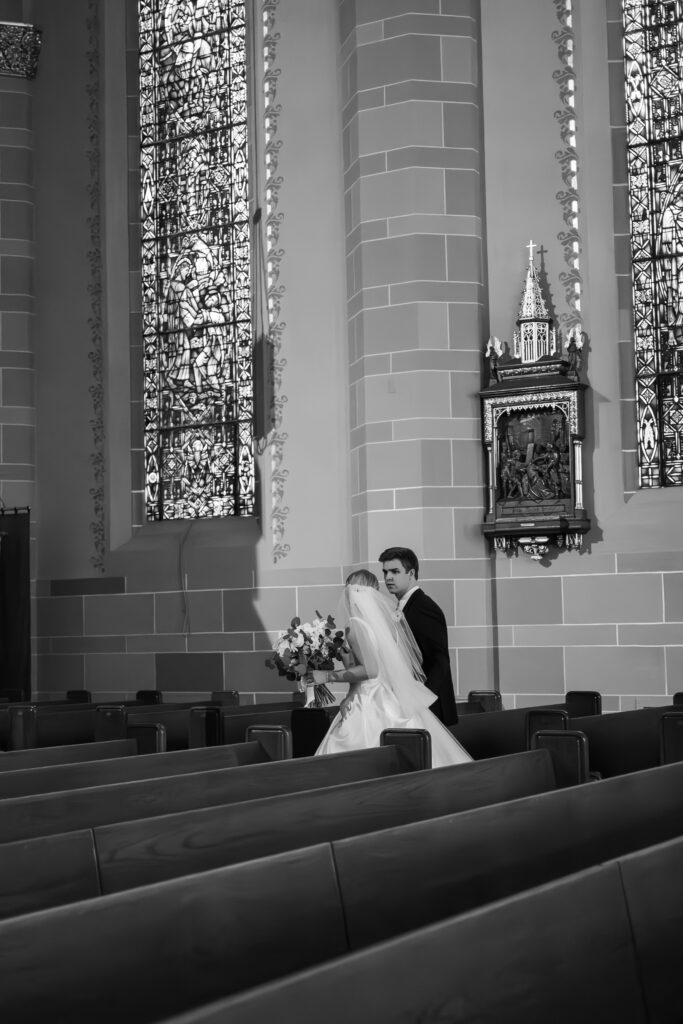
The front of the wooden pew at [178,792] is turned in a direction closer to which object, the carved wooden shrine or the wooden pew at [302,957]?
the carved wooden shrine

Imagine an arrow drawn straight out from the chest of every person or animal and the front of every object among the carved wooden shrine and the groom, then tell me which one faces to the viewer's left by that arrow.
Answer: the groom

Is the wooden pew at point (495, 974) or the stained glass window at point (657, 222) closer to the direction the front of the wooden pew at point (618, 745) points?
the stained glass window

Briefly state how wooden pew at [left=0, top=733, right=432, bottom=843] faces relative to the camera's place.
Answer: facing away from the viewer and to the left of the viewer

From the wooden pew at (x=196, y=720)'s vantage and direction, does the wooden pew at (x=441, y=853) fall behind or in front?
behind

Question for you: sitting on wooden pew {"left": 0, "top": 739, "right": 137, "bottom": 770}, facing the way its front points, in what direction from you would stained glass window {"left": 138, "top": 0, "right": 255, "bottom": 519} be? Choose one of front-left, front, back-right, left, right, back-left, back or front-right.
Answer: front-right

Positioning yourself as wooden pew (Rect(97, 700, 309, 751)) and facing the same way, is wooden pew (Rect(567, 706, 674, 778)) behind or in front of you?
behind

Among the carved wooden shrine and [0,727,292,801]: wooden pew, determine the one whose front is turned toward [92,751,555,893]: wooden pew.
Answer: the carved wooden shrine

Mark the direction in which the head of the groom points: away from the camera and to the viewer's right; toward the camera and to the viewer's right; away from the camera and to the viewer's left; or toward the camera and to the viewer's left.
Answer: toward the camera and to the viewer's left

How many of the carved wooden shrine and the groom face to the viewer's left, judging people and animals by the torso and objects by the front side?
1

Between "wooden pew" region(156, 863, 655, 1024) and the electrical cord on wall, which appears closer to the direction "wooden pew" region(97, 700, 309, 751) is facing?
the electrical cord on wall

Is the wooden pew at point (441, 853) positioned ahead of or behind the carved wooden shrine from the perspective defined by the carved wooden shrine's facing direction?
ahead

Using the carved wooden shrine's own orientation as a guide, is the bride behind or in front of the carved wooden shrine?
in front

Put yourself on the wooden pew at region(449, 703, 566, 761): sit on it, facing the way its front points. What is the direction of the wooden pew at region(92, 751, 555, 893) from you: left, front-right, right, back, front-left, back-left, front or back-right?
back-left

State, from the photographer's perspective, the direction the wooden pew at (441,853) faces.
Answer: facing away from the viewer and to the left of the viewer

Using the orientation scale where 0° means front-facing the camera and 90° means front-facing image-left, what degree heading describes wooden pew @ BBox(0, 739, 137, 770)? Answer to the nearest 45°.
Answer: approximately 135°

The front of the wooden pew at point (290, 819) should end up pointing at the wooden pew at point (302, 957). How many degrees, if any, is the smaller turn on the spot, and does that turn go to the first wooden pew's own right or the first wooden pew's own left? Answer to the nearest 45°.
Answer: approximately 135° to the first wooden pew's own left

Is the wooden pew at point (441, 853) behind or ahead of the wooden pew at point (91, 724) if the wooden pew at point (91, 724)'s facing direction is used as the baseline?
behind
